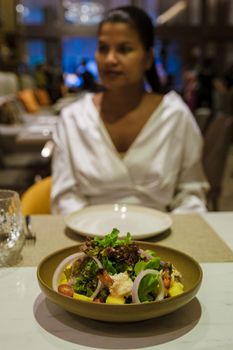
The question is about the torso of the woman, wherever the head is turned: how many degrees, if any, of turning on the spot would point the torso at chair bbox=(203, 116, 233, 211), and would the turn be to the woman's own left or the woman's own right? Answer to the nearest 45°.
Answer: approximately 135° to the woman's own left

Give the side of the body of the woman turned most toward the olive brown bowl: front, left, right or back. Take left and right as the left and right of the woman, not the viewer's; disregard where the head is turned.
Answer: front

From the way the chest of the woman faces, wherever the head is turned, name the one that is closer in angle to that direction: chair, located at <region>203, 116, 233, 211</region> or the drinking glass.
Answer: the drinking glass

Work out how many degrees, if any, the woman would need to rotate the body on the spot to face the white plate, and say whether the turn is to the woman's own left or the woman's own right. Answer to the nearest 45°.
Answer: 0° — they already face it

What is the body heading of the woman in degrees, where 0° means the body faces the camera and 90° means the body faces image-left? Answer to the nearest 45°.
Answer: approximately 0°

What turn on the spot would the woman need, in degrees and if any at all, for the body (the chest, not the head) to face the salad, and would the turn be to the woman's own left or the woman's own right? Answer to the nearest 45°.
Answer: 0° — they already face it

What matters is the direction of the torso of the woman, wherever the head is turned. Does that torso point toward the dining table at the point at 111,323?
yes

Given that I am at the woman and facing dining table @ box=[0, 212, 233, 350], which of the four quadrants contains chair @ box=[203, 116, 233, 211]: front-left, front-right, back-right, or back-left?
back-left
